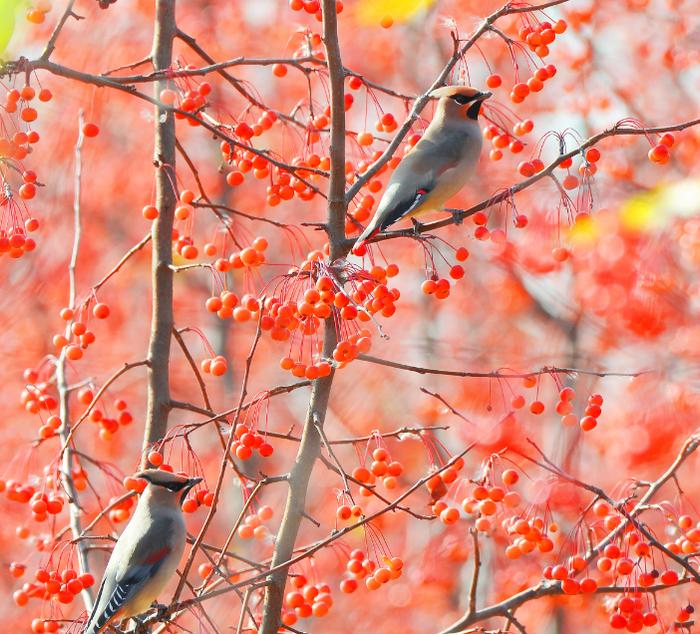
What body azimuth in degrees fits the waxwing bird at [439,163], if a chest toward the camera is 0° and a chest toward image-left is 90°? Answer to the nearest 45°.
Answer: approximately 270°

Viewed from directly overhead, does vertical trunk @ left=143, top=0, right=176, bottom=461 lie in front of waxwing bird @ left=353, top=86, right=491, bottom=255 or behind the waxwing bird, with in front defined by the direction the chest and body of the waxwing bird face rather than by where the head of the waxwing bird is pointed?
behind

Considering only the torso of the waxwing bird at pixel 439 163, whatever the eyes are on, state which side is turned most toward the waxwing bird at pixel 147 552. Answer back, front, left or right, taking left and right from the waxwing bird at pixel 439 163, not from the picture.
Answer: back

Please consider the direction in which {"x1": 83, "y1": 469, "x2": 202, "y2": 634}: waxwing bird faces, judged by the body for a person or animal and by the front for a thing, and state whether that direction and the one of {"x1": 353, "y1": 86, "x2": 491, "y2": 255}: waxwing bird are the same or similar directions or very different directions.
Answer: same or similar directions

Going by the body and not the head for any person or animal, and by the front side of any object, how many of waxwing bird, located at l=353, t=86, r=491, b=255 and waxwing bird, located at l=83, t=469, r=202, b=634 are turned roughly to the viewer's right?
2

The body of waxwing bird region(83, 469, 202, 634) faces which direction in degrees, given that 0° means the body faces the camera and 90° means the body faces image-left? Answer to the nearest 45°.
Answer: approximately 270°
